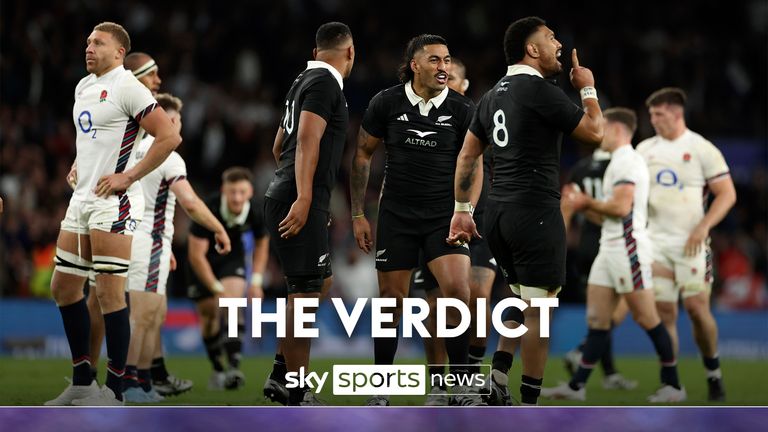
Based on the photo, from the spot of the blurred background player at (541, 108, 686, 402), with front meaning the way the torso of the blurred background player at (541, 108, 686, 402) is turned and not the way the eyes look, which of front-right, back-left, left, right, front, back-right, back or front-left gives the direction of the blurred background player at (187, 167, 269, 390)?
front

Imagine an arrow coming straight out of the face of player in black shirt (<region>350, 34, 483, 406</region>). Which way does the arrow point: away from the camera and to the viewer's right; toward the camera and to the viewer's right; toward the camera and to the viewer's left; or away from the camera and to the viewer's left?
toward the camera and to the viewer's right

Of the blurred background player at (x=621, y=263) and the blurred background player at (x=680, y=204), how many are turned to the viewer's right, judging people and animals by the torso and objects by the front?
0

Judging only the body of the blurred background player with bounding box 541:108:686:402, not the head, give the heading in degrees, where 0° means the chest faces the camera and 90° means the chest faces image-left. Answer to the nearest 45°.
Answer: approximately 90°

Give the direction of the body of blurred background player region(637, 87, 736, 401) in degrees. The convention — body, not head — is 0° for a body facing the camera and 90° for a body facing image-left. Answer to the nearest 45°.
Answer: approximately 45°

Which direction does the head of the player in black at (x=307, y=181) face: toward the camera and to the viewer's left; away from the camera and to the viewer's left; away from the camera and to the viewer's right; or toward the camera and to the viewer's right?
away from the camera and to the viewer's right
